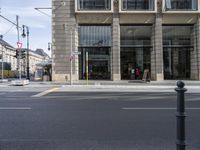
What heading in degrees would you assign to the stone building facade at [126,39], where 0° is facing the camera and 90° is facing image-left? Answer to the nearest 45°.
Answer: approximately 0°
